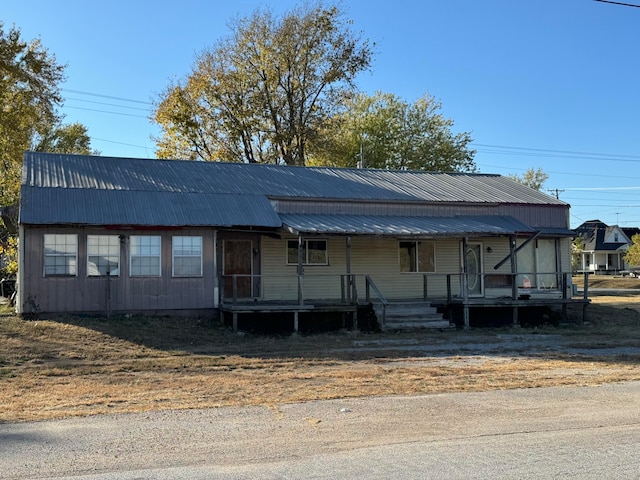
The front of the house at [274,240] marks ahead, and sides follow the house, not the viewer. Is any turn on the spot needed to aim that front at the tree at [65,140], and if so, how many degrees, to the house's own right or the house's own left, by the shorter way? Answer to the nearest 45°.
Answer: approximately 135° to the house's own right

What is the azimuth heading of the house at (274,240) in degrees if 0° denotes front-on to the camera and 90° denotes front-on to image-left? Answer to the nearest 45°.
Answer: approximately 0°

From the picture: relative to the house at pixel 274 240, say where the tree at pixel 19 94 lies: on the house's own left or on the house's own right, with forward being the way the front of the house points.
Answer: on the house's own right

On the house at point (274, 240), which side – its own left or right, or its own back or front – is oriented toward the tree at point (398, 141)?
back
